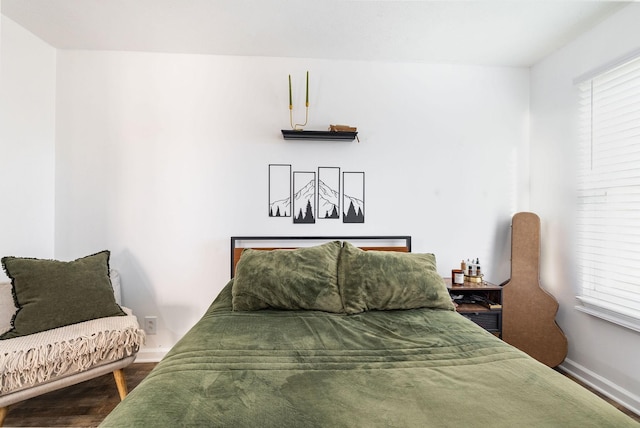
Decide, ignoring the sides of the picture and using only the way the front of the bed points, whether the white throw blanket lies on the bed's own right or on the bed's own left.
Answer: on the bed's own right

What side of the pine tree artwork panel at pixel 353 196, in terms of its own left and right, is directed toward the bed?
front

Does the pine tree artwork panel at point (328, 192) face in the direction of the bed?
yes

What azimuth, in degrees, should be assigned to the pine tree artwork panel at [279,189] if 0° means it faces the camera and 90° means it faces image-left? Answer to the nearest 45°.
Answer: approximately 0°

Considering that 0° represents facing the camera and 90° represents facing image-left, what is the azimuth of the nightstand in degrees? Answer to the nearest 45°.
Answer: approximately 0°

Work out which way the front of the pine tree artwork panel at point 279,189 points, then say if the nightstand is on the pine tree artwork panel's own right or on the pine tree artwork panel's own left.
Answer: on the pine tree artwork panel's own left

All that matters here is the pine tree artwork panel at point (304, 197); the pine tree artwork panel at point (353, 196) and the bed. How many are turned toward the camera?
3
